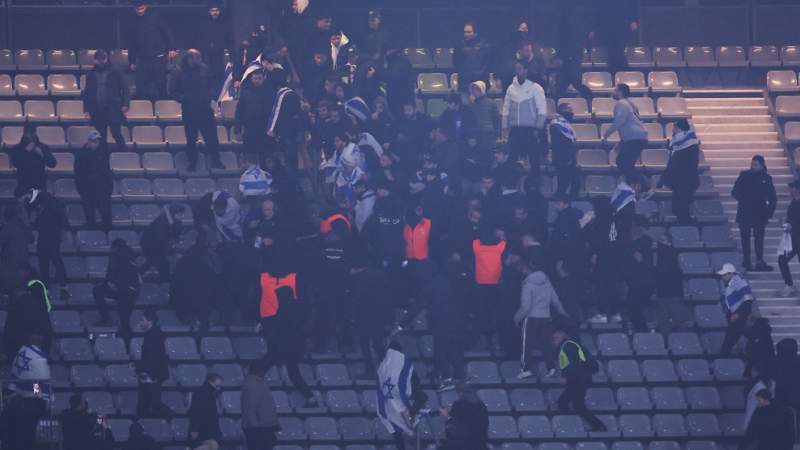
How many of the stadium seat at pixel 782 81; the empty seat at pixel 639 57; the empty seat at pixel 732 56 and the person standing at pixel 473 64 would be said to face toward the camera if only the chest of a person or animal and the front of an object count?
4

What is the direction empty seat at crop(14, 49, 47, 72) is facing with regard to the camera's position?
facing the viewer

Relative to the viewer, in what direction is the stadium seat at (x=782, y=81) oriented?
toward the camera

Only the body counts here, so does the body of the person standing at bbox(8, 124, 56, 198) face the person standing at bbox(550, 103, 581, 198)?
no

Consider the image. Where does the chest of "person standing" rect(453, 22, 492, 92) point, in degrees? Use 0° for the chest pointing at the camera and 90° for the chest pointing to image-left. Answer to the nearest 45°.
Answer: approximately 0°

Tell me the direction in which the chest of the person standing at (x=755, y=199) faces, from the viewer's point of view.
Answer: toward the camera

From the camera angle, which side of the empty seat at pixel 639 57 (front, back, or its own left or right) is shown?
front

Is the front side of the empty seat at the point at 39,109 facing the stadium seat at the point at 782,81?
no

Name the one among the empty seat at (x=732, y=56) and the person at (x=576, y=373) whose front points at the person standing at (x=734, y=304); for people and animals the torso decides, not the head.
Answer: the empty seat

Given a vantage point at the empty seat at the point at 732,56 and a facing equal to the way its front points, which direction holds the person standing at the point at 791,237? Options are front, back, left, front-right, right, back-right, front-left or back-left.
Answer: front

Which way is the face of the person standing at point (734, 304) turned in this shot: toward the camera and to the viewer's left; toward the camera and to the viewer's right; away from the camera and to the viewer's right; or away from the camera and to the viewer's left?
toward the camera and to the viewer's left

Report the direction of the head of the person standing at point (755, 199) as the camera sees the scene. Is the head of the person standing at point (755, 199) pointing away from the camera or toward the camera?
toward the camera

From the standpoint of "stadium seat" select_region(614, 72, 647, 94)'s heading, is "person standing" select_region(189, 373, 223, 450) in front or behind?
in front
